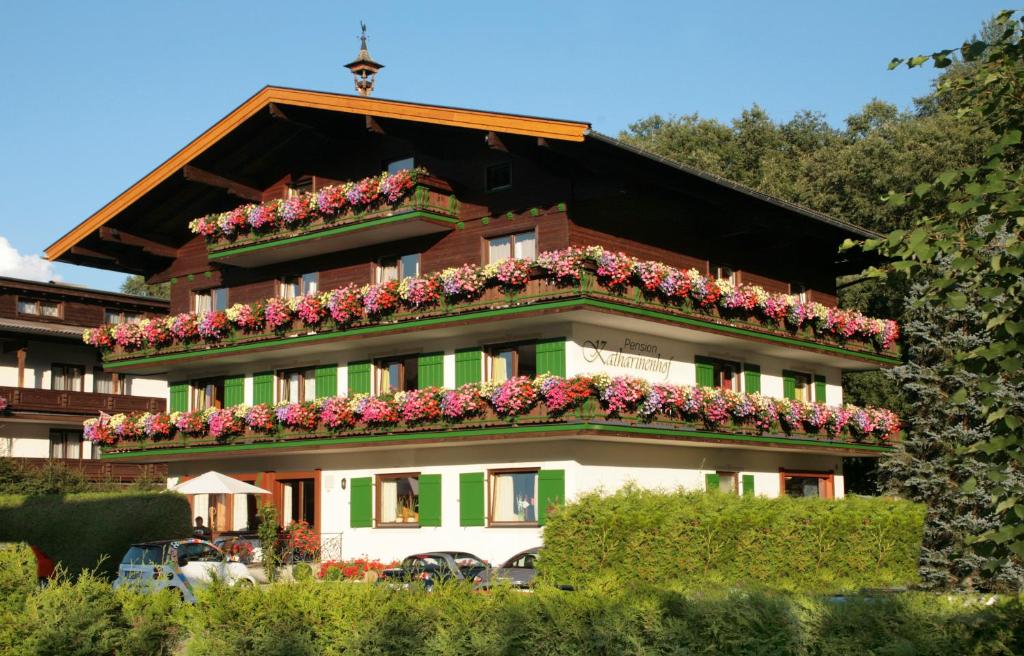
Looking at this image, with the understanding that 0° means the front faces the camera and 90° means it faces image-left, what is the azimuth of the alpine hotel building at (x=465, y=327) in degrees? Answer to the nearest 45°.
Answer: approximately 45°

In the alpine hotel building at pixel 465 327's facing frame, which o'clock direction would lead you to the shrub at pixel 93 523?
The shrub is roughly at 2 o'clock from the alpine hotel building.

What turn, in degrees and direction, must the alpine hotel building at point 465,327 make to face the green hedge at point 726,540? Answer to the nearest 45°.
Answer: approximately 90° to its left
